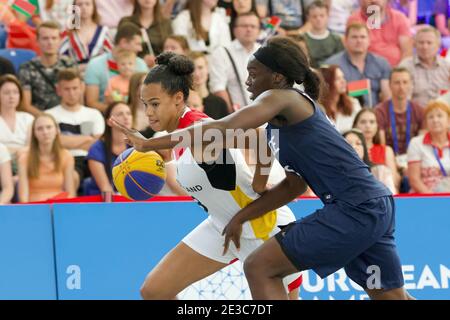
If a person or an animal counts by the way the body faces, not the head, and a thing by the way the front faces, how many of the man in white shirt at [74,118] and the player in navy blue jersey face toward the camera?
1

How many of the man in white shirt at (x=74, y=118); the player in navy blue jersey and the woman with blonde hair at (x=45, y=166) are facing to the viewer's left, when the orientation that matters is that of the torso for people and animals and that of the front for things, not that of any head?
1

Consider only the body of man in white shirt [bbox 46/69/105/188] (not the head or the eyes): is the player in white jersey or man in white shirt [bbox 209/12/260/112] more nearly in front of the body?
the player in white jersey

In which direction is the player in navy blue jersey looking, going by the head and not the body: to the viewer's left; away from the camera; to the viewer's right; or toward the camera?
to the viewer's left

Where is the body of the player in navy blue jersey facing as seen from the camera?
to the viewer's left

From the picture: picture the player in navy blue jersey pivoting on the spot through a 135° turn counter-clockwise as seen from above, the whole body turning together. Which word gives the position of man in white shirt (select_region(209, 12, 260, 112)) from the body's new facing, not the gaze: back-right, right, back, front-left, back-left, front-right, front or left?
back-left

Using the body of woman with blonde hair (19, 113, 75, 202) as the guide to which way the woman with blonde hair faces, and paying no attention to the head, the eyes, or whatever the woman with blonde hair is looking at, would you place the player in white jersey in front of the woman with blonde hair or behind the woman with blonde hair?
in front

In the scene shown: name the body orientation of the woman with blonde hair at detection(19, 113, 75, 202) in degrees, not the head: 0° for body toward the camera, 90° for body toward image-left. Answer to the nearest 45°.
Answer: approximately 0°

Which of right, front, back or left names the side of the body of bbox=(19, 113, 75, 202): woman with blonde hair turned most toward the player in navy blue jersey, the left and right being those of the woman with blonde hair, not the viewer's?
front

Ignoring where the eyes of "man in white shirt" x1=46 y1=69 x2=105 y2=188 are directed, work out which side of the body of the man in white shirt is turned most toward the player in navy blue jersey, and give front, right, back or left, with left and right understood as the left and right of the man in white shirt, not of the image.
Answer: front

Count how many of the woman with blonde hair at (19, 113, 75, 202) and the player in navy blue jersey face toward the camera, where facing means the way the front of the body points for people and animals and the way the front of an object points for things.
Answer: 1

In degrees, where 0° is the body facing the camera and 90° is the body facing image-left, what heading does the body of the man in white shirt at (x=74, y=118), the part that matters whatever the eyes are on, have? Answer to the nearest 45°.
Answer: approximately 0°

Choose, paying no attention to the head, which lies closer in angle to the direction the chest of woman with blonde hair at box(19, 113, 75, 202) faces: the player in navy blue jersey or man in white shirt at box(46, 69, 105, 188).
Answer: the player in navy blue jersey

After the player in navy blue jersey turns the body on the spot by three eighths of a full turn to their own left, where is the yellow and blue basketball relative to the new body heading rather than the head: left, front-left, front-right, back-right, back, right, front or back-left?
back
